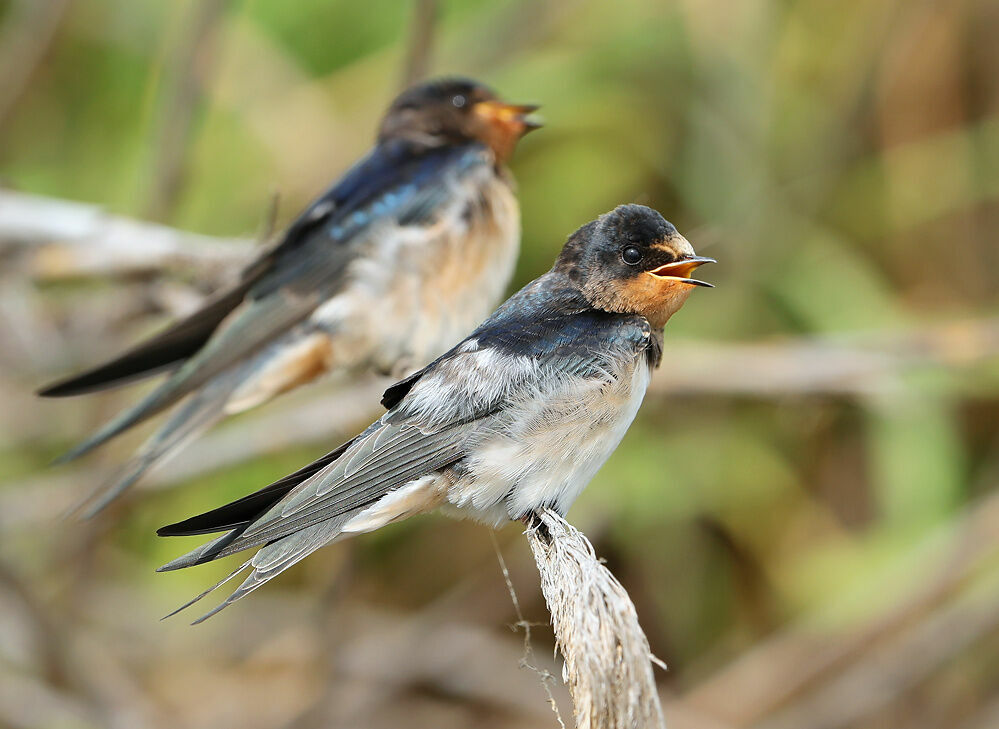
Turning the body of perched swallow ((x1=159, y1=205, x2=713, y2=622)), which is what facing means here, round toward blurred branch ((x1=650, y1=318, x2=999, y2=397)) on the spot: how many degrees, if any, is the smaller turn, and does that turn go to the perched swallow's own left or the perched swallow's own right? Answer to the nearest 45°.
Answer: approximately 45° to the perched swallow's own left

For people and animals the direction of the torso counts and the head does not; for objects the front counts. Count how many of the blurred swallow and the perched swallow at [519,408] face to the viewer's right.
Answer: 2

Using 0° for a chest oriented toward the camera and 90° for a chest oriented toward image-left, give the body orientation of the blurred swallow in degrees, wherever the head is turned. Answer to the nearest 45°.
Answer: approximately 270°

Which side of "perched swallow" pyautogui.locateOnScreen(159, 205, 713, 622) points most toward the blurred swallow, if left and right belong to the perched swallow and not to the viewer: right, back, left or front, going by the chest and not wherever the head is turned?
left

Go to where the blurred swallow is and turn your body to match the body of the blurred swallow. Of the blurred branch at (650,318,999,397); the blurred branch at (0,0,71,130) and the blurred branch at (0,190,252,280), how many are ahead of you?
1

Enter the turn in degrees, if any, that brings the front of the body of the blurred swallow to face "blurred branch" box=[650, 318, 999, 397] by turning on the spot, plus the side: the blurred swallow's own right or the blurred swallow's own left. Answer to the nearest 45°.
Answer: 0° — it already faces it

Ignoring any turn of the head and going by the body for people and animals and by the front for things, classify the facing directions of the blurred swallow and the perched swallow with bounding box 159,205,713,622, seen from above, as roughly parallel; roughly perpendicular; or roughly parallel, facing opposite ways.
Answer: roughly parallel

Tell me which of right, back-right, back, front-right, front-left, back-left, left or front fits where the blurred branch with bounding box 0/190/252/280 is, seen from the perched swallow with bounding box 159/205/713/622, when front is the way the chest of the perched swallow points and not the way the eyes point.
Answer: back-left

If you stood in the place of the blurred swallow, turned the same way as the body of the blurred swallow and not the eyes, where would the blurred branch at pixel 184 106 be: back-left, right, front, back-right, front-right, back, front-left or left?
back-left

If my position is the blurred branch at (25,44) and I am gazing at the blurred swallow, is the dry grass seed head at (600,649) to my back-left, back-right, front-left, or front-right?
front-right

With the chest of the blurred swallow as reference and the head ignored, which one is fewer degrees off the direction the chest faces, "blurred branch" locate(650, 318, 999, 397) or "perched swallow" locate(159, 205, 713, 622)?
the blurred branch

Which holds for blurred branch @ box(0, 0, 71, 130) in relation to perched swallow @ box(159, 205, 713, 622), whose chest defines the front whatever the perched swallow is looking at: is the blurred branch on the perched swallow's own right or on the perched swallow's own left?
on the perched swallow's own left

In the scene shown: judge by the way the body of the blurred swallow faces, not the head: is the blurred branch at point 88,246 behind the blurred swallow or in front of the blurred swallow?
behind

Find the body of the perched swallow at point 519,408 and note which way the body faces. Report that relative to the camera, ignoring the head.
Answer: to the viewer's right

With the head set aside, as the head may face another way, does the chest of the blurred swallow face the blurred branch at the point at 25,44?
no

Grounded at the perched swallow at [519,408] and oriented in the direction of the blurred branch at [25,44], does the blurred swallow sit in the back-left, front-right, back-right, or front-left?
front-right
